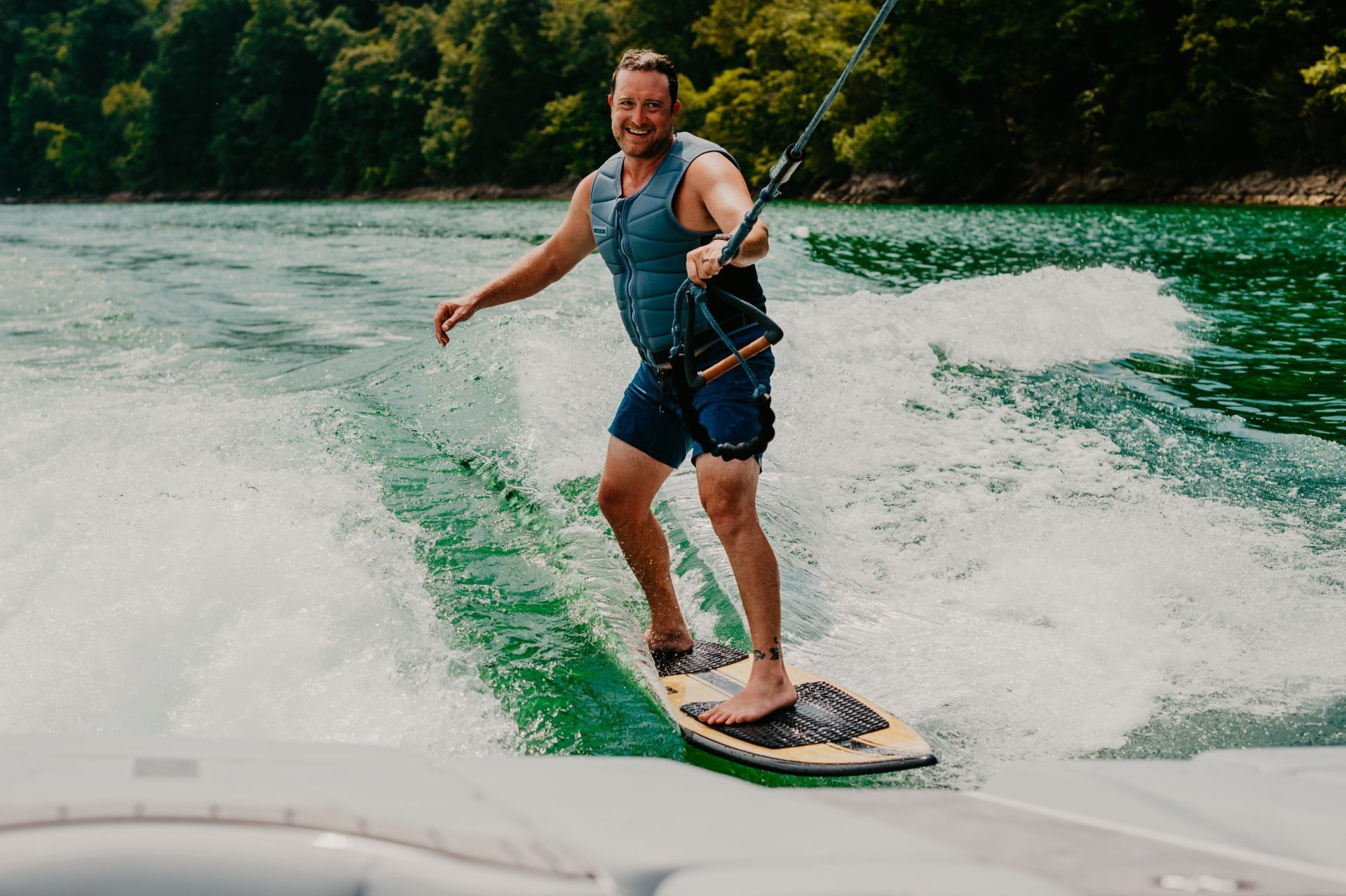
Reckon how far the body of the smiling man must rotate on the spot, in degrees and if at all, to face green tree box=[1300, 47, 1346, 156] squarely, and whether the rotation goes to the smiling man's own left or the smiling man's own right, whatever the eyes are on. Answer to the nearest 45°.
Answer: approximately 180°

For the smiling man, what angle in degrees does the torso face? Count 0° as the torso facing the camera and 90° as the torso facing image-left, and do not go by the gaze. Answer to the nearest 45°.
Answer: approximately 45°
